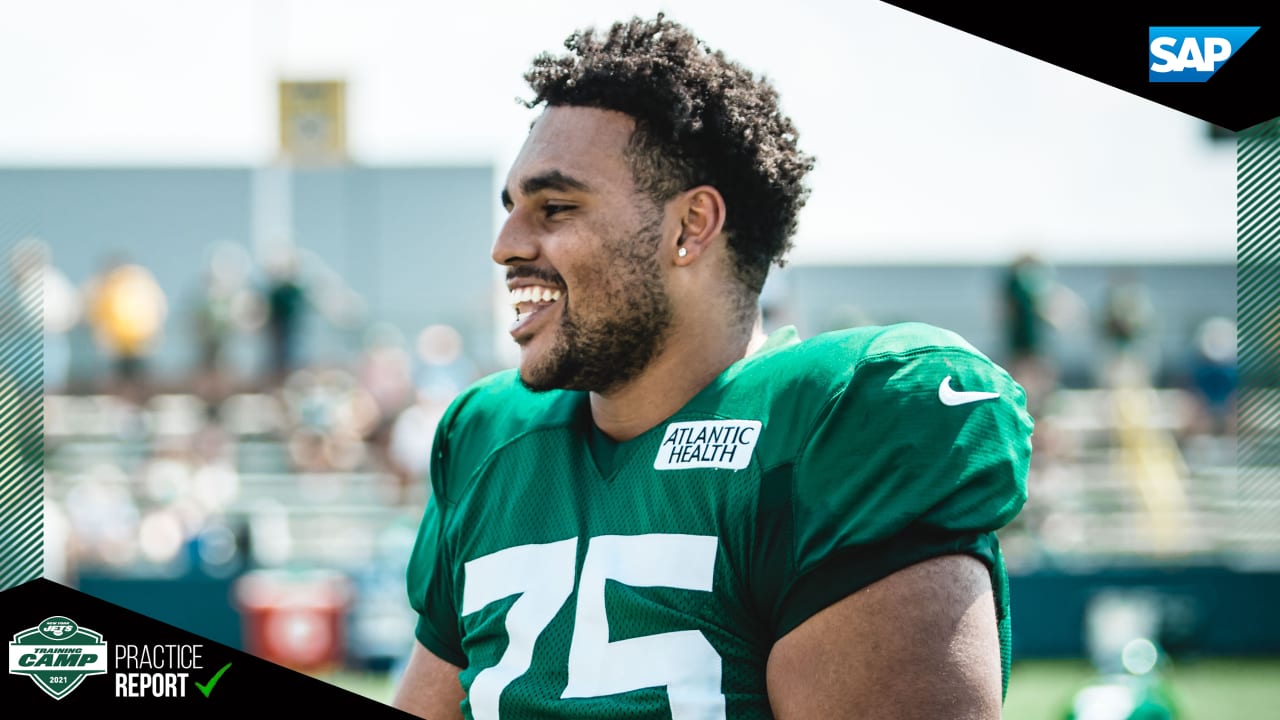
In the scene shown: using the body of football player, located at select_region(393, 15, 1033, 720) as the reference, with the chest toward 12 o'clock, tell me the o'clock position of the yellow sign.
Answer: The yellow sign is roughly at 4 o'clock from the football player.

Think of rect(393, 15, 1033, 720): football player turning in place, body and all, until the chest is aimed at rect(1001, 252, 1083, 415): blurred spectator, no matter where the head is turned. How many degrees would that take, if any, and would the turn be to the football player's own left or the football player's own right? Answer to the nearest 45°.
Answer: approximately 135° to the football player's own right

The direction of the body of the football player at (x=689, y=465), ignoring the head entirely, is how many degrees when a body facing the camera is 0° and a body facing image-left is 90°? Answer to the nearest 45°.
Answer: approximately 45°

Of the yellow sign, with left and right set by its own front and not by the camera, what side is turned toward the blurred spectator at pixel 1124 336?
left

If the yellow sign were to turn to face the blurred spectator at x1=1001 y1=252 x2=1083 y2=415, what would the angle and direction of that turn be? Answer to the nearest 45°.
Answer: approximately 45° to its left

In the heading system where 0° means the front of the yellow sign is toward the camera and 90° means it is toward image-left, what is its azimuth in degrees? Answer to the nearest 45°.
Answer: approximately 0°

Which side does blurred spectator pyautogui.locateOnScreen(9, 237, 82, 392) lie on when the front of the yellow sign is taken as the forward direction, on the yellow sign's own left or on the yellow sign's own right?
on the yellow sign's own right

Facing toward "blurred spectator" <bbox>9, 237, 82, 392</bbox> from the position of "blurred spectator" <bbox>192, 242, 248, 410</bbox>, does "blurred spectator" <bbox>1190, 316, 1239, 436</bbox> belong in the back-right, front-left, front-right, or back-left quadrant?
back-left

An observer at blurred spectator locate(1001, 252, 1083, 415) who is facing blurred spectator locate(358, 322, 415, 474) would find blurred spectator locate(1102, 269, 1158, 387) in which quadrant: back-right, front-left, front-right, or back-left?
back-right

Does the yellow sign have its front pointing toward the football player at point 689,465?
yes
